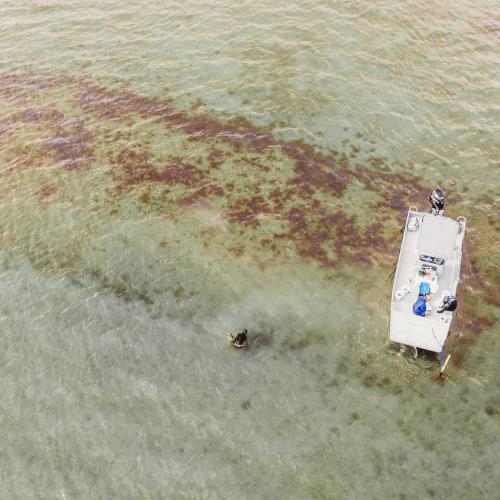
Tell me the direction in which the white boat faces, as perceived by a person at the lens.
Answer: facing the viewer

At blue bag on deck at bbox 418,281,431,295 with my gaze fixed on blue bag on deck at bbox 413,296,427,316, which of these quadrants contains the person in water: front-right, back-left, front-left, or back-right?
front-right

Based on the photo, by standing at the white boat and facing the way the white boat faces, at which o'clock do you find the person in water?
The person in water is roughly at 2 o'clock from the white boat.
